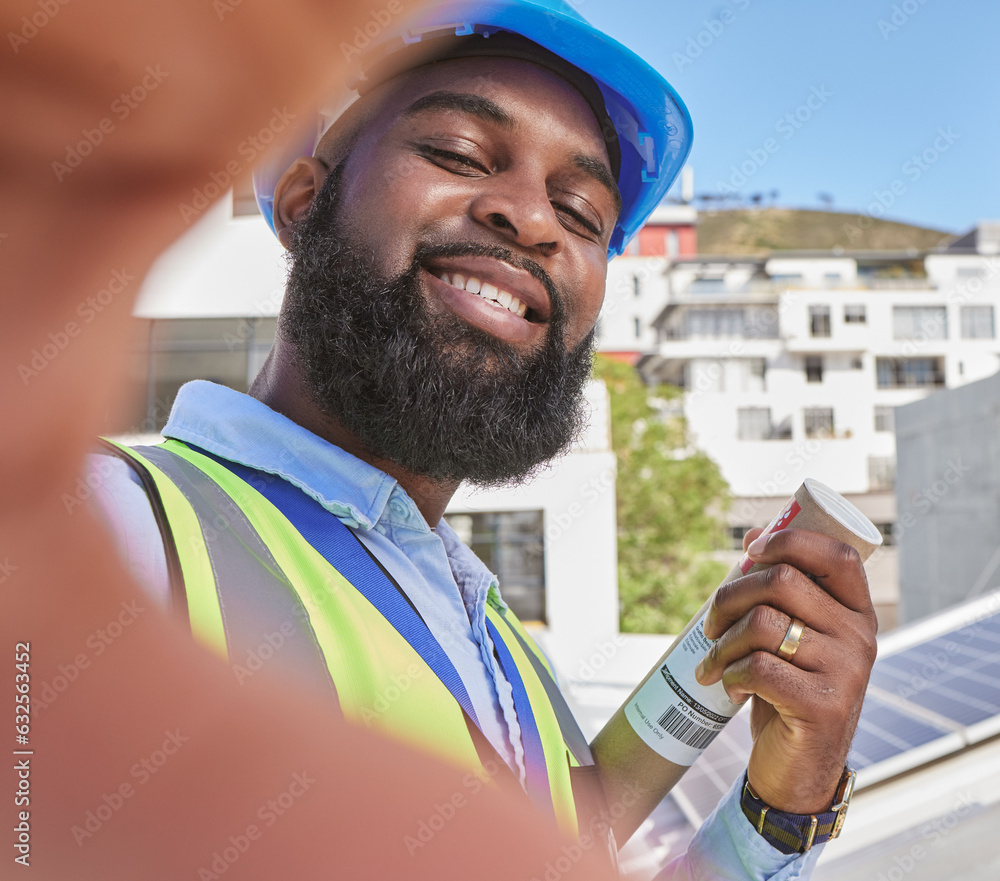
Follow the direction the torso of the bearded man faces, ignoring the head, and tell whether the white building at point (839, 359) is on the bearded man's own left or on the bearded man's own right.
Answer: on the bearded man's own left

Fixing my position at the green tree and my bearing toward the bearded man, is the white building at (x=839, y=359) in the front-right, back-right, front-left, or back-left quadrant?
back-left

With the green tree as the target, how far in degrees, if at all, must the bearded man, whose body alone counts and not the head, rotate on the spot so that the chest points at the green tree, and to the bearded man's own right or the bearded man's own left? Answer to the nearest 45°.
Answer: approximately 135° to the bearded man's own left

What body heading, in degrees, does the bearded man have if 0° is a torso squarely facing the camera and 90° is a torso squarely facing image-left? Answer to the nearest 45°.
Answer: approximately 315°
